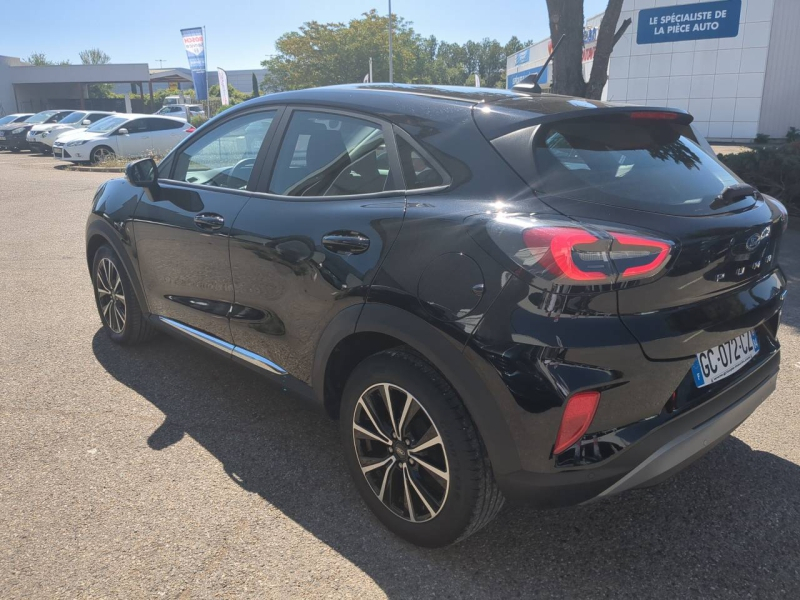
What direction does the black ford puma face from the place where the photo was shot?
facing away from the viewer and to the left of the viewer

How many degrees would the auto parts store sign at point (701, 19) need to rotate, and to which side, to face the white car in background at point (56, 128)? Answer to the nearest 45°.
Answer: approximately 90° to its right

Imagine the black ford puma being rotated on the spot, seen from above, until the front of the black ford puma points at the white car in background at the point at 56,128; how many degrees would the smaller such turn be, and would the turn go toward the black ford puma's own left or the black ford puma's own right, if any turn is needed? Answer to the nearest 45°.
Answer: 0° — it already faces it

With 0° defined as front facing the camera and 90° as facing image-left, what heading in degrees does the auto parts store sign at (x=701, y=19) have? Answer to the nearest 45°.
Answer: approximately 0°

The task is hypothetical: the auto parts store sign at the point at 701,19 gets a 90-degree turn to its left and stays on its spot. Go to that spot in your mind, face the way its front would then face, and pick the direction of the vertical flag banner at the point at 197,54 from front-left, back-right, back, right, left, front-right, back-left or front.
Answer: back

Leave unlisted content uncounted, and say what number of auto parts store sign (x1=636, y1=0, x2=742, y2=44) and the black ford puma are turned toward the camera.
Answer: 1

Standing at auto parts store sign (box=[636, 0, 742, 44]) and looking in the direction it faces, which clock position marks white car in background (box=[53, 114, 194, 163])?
The white car in background is roughly at 2 o'clock from the auto parts store sign.

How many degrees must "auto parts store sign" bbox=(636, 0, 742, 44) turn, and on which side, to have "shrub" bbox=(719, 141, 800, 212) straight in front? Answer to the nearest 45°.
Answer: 0° — it already faces it

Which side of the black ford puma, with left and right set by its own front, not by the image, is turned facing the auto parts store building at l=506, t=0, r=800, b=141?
right
